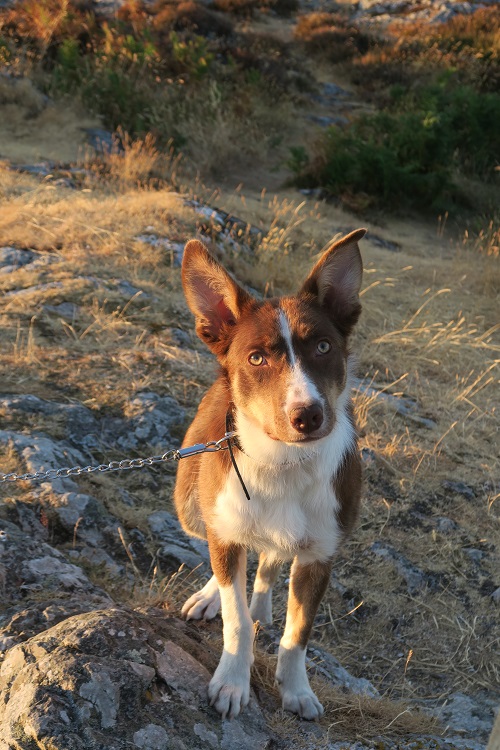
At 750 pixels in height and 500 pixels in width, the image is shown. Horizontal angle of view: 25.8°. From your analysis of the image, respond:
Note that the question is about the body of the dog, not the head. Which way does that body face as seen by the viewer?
toward the camera

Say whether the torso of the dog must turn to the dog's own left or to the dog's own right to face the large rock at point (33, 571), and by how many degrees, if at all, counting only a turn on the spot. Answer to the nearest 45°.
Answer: approximately 90° to the dog's own right
